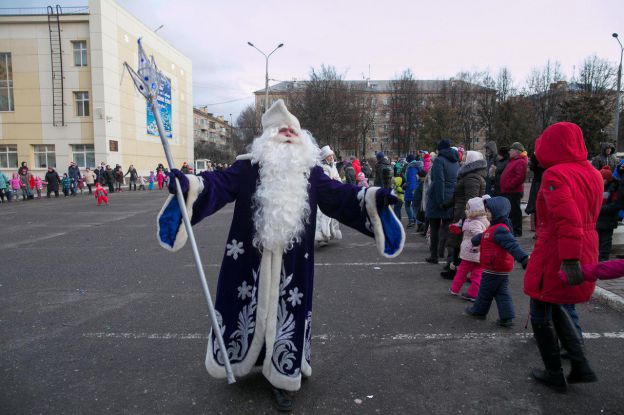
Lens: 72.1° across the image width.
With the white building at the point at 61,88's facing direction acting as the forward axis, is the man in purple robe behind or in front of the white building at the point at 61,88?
in front

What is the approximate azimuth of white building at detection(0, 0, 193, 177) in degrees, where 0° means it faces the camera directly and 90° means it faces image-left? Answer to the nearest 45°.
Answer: approximately 315°

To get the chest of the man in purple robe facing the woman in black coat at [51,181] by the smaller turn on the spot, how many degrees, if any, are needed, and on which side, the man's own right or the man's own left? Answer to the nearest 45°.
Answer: approximately 135° to the man's own right

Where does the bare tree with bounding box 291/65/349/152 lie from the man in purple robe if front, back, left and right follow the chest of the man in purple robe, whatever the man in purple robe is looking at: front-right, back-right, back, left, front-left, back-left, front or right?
back

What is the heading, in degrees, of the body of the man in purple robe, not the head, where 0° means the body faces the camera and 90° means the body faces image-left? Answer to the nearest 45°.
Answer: approximately 0°

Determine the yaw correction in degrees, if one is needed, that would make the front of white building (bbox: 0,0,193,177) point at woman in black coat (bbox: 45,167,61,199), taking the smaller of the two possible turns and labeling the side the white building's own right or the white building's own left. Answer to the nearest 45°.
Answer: approximately 45° to the white building's own right
